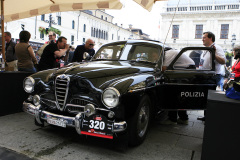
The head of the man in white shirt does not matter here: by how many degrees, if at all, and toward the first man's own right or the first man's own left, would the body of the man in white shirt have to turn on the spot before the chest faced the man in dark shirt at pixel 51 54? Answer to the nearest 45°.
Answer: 0° — they already face them

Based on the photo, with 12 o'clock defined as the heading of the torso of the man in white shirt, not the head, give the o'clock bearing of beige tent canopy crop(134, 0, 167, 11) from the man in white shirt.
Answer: The beige tent canopy is roughly at 11 o'clock from the man in white shirt.

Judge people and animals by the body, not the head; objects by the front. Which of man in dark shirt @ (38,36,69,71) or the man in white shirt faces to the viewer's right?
the man in dark shirt

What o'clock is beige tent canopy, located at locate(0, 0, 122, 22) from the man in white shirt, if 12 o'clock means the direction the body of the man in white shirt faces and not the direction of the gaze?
The beige tent canopy is roughly at 12 o'clock from the man in white shirt.

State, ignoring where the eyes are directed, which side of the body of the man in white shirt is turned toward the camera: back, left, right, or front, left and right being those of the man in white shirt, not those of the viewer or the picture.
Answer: left
